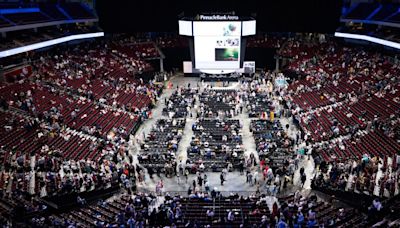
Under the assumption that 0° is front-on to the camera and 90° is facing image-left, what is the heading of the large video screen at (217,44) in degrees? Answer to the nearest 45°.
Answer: approximately 0°
